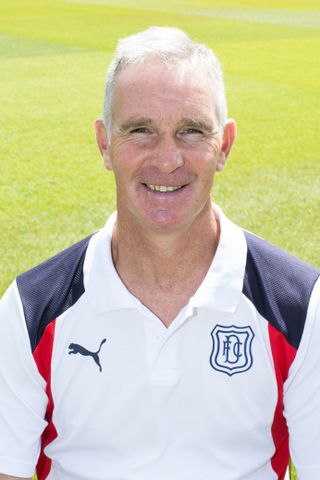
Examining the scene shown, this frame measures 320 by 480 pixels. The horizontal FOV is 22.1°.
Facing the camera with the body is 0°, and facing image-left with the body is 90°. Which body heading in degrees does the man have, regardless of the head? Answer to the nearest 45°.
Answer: approximately 0°
